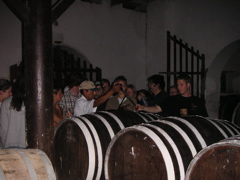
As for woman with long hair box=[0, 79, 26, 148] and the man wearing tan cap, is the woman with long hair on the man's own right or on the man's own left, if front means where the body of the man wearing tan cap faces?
on the man's own right

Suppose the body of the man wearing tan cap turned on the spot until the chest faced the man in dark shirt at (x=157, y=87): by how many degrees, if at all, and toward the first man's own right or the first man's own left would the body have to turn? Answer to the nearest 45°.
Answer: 0° — they already face them

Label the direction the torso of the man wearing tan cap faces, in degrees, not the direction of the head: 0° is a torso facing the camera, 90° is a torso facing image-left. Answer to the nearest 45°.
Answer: approximately 270°

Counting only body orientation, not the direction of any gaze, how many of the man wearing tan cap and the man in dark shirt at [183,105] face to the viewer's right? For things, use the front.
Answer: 1

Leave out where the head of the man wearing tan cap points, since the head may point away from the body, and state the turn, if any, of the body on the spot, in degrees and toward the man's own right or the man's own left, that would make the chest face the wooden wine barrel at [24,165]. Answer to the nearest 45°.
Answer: approximately 90° to the man's own right

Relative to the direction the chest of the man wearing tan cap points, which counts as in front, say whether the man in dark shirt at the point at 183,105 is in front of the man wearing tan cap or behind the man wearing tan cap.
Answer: in front
